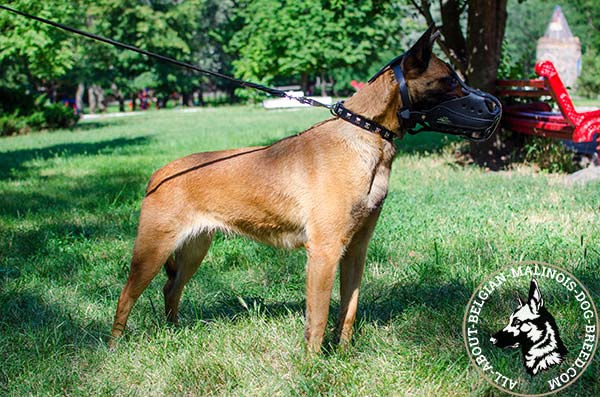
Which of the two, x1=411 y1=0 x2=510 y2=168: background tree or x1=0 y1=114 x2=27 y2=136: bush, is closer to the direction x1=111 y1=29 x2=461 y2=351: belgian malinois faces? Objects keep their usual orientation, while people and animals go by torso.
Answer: the background tree

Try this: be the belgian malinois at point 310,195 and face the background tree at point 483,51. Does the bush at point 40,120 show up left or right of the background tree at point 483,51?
left

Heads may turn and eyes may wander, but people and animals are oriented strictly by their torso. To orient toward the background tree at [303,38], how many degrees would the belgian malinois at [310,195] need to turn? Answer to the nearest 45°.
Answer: approximately 90° to its left

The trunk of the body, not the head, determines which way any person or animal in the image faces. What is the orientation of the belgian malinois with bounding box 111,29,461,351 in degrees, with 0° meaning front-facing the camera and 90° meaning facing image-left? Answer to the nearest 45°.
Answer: approximately 270°

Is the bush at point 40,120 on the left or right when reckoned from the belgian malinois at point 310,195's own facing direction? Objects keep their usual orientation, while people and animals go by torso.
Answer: on its left

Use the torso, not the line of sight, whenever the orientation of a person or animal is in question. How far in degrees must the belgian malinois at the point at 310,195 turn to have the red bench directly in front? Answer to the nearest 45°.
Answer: approximately 45° to its left

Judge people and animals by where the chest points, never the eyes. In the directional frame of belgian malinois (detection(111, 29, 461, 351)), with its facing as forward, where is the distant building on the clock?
The distant building is roughly at 10 o'clock from the belgian malinois.

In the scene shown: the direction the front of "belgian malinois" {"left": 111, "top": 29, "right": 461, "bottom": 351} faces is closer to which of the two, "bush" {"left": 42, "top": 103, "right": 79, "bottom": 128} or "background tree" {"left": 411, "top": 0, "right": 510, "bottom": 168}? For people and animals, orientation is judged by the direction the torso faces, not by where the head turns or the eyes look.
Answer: the background tree

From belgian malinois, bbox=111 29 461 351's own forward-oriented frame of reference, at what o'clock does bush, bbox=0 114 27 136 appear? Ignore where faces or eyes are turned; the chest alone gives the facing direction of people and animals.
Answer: The bush is roughly at 8 o'clock from the belgian malinois.

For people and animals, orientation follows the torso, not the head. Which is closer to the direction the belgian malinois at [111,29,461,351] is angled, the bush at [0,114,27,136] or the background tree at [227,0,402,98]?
the background tree

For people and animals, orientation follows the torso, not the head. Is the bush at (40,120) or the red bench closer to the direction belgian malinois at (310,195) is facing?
the red bench

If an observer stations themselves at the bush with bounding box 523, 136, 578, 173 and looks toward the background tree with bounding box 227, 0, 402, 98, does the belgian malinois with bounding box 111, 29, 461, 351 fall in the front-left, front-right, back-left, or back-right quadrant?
back-left

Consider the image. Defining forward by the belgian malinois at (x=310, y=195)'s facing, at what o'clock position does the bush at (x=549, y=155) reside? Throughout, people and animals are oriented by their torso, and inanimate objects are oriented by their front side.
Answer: The bush is roughly at 10 o'clock from the belgian malinois.

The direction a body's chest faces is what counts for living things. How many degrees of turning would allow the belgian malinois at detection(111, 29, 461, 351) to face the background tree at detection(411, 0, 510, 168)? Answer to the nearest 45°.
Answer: approximately 45° to its left
